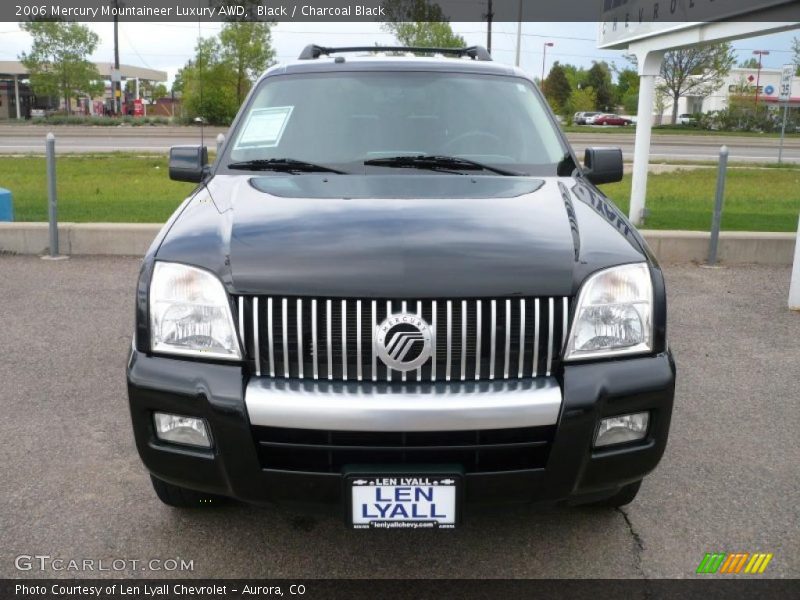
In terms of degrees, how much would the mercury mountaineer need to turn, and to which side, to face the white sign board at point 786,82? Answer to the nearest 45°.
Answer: approximately 135° to its left

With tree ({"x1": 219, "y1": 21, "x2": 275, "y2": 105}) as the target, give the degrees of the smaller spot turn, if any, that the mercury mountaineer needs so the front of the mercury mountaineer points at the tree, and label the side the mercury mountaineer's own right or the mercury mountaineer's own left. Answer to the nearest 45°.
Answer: approximately 180°

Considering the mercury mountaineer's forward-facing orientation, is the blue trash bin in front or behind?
behind

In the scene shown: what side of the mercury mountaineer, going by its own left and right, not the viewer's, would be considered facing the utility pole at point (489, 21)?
back

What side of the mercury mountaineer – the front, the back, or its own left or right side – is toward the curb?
back

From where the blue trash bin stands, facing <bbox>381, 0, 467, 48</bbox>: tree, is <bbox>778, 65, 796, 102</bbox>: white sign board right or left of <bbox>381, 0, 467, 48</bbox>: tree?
right

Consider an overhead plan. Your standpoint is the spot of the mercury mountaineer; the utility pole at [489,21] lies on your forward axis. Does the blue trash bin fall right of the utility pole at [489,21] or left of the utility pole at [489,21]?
left

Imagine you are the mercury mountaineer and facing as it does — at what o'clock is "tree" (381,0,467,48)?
The tree is roughly at 6 o'clock from the mercury mountaineer.

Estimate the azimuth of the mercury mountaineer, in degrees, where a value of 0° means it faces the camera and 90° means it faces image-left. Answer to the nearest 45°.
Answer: approximately 0°
